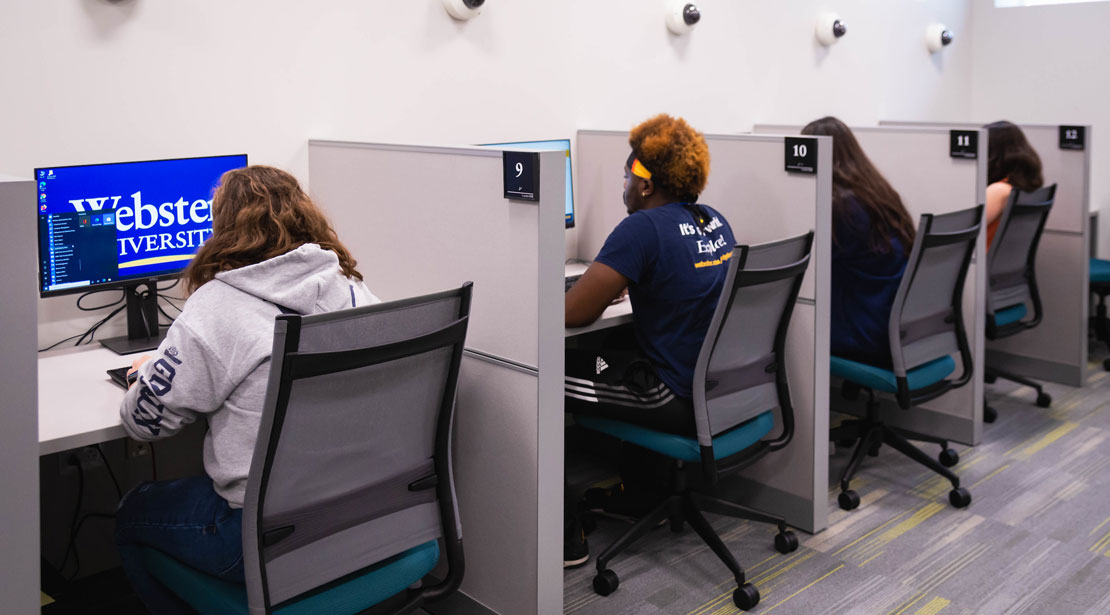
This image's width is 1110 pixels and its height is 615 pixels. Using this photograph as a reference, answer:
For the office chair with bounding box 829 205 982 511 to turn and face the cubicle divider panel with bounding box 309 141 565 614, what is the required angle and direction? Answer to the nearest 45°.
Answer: approximately 90° to its left

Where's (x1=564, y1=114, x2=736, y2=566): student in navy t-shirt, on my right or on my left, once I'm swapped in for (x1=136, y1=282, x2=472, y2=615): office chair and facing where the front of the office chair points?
on my right

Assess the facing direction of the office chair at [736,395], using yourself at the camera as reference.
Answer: facing away from the viewer and to the left of the viewer

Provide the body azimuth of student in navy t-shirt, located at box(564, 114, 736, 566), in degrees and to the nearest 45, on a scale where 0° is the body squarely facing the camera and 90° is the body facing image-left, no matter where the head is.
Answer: approximately 135°

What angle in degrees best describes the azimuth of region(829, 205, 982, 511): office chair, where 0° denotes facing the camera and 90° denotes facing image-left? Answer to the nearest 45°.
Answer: approximately 135°

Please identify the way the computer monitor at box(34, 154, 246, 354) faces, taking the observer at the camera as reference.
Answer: facing the viewer and to the right of the viewer

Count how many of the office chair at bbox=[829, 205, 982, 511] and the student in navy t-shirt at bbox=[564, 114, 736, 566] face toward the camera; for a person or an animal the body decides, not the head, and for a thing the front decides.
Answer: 0

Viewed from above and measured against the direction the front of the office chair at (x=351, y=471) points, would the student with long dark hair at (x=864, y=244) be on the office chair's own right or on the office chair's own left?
on the office chair's own right

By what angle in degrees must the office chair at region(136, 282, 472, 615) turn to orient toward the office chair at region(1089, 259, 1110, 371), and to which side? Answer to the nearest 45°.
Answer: approximately 90° to its right

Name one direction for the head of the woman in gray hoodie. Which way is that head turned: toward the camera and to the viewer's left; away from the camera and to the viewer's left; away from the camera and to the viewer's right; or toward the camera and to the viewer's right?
away from the camera and to the viewer's left
